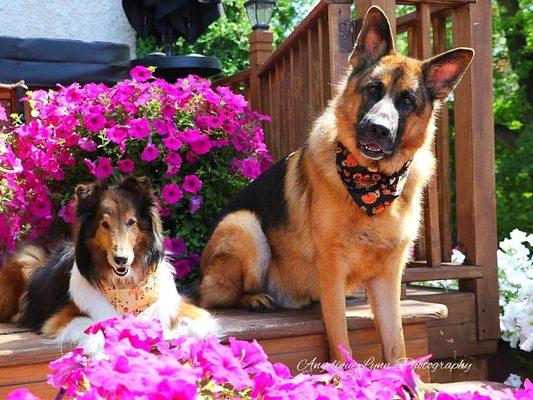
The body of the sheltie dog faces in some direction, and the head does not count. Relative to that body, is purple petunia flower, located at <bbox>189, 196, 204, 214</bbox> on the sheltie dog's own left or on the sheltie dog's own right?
on the sheltie dog's own left

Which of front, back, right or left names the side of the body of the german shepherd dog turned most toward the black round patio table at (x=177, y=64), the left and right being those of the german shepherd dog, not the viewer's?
back

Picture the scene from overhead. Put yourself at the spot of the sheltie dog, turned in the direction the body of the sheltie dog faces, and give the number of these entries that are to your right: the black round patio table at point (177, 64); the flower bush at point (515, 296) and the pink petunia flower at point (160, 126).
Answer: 0

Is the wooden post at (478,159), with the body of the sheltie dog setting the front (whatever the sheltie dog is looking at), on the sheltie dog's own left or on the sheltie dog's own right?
on the sheltie dog's own left

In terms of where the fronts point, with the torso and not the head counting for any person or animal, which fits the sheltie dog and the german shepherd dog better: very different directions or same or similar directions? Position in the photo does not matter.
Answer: same or similar directions

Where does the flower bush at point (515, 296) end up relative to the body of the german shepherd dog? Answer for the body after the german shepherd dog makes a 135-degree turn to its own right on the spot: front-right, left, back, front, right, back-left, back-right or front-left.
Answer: back-right

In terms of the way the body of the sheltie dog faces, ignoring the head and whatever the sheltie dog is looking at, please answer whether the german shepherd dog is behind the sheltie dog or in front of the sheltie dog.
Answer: in front

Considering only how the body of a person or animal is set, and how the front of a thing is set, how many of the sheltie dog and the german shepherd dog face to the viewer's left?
0

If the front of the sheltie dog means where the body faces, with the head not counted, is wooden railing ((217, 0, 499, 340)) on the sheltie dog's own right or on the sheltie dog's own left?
on the sheltie dog's own left

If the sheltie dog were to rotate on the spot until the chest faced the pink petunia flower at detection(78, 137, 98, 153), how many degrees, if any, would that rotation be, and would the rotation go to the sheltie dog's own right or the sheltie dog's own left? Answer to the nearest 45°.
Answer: approximately 135° to the sheltie dog's own left

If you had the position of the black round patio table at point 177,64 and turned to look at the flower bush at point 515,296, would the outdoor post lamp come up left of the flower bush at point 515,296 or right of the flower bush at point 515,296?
left

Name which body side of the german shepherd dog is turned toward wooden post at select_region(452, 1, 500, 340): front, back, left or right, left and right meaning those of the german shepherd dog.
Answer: left
